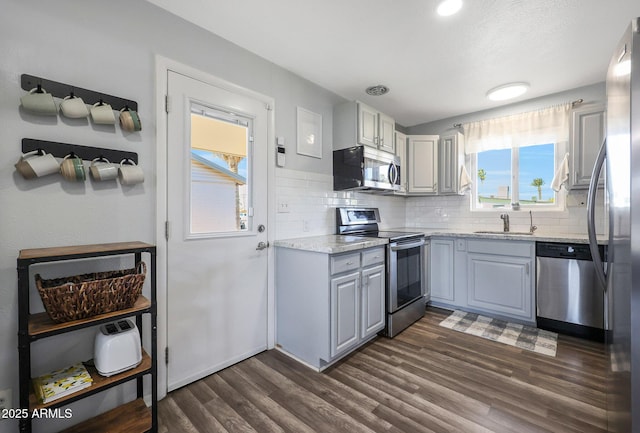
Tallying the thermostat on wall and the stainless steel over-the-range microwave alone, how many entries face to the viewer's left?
0

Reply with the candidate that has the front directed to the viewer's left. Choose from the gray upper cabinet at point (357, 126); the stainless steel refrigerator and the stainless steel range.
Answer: the stainless steel refrigerator

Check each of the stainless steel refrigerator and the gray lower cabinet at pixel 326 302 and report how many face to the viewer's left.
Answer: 1

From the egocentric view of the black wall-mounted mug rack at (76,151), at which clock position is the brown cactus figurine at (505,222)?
The brown cactus figurine is roughly at 11 o'clock from the black wall-mounted mug rack.

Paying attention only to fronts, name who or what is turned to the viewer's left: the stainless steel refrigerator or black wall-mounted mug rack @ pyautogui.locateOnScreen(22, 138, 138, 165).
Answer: the stainless steel refrigerator

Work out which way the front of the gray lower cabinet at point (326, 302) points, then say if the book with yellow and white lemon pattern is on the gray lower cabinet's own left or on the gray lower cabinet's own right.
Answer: on the gray lower cabinet's own right

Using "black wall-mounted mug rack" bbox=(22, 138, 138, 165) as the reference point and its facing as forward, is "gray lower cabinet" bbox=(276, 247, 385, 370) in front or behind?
in front

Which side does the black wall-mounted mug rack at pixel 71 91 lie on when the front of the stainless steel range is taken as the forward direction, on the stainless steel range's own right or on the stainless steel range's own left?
on the stainless steel range's own right

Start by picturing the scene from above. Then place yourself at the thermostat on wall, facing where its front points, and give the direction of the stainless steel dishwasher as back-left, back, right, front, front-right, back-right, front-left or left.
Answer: front-left
